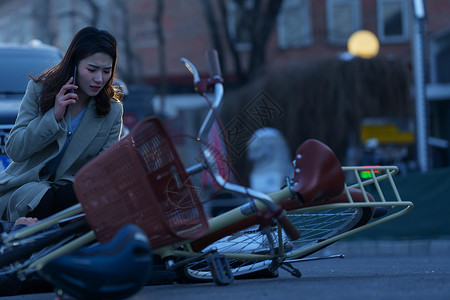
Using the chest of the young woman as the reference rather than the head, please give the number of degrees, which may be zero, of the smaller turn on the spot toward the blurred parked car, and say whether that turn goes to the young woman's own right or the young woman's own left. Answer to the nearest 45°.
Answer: approximately 135° to the young woman's own left

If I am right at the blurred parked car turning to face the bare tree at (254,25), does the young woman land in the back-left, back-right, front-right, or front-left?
back-right

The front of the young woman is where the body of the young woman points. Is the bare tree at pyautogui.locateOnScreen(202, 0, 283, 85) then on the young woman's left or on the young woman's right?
on the young woman's left

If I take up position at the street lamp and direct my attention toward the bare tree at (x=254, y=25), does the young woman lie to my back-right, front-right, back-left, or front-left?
back-left

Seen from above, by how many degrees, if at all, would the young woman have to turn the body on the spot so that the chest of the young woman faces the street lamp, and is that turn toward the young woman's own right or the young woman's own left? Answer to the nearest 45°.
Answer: approximately 90° to the young woman's own left
